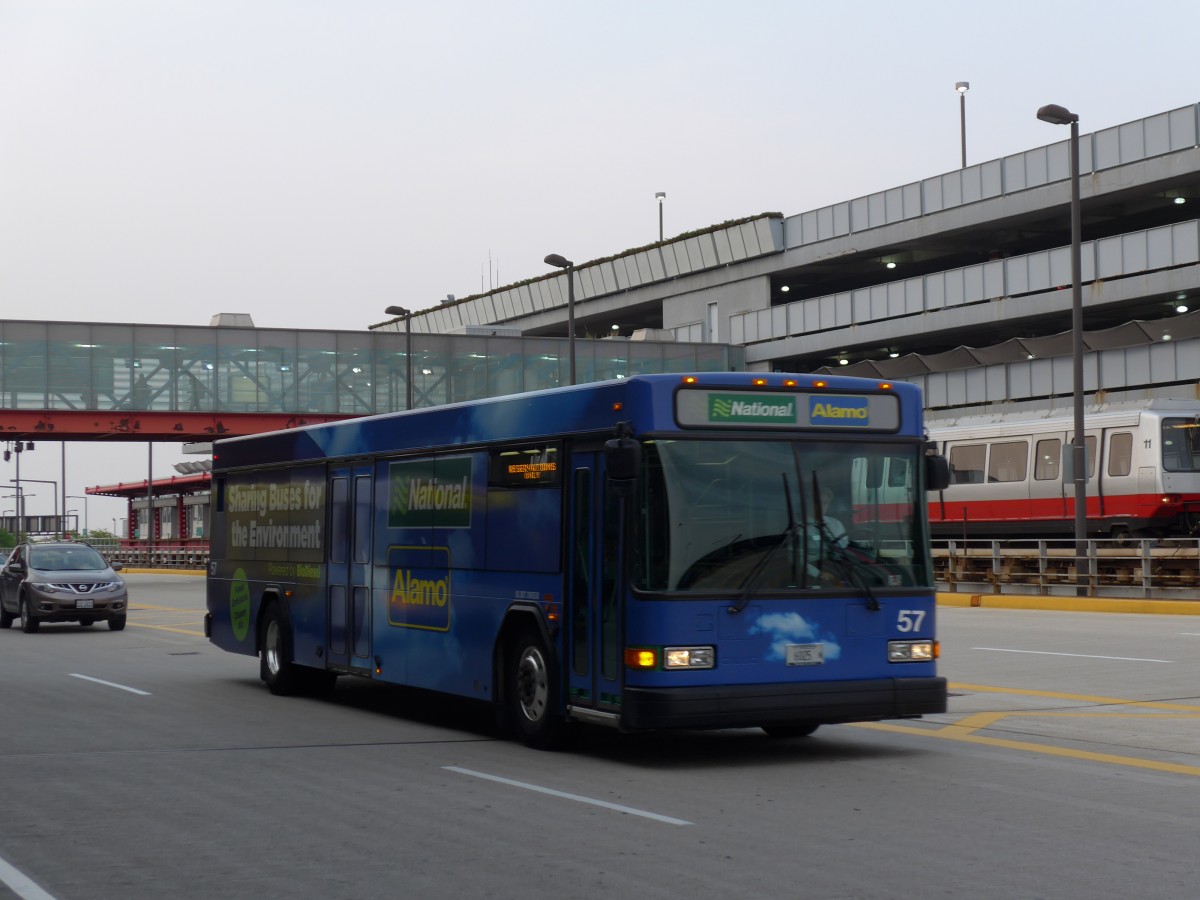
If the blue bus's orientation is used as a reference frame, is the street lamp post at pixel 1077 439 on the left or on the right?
on its left

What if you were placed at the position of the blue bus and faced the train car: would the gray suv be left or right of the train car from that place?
left

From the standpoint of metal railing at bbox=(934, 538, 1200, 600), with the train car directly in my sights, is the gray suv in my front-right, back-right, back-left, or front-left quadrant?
back-left

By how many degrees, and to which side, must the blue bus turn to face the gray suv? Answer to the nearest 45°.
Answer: approximately 180°

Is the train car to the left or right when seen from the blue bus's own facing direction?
on its left

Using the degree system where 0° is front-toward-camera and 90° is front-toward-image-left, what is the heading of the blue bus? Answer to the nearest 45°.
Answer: approximately 315°
